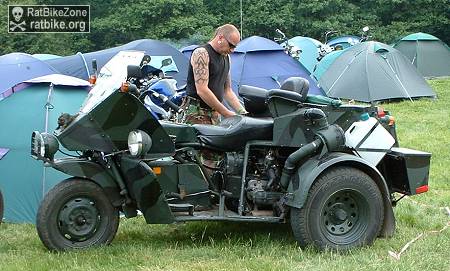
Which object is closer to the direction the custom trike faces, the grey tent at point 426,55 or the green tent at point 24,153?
the green tent

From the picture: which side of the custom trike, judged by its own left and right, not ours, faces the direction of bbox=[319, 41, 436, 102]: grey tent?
right

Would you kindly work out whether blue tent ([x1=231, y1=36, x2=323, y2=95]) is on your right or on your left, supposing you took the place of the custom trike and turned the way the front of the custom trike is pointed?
on your right

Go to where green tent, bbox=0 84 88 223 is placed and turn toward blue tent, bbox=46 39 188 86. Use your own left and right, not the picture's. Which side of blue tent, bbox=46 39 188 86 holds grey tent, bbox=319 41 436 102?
right

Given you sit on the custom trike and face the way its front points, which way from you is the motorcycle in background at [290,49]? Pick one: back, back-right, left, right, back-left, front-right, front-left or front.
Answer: right

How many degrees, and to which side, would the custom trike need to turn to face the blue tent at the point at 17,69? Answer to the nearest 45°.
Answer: approximately 45° to its right

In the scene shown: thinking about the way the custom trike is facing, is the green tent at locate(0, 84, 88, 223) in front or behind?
in front

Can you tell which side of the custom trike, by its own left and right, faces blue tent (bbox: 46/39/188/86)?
right

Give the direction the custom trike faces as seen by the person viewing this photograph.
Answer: facing to the left of the viewer
